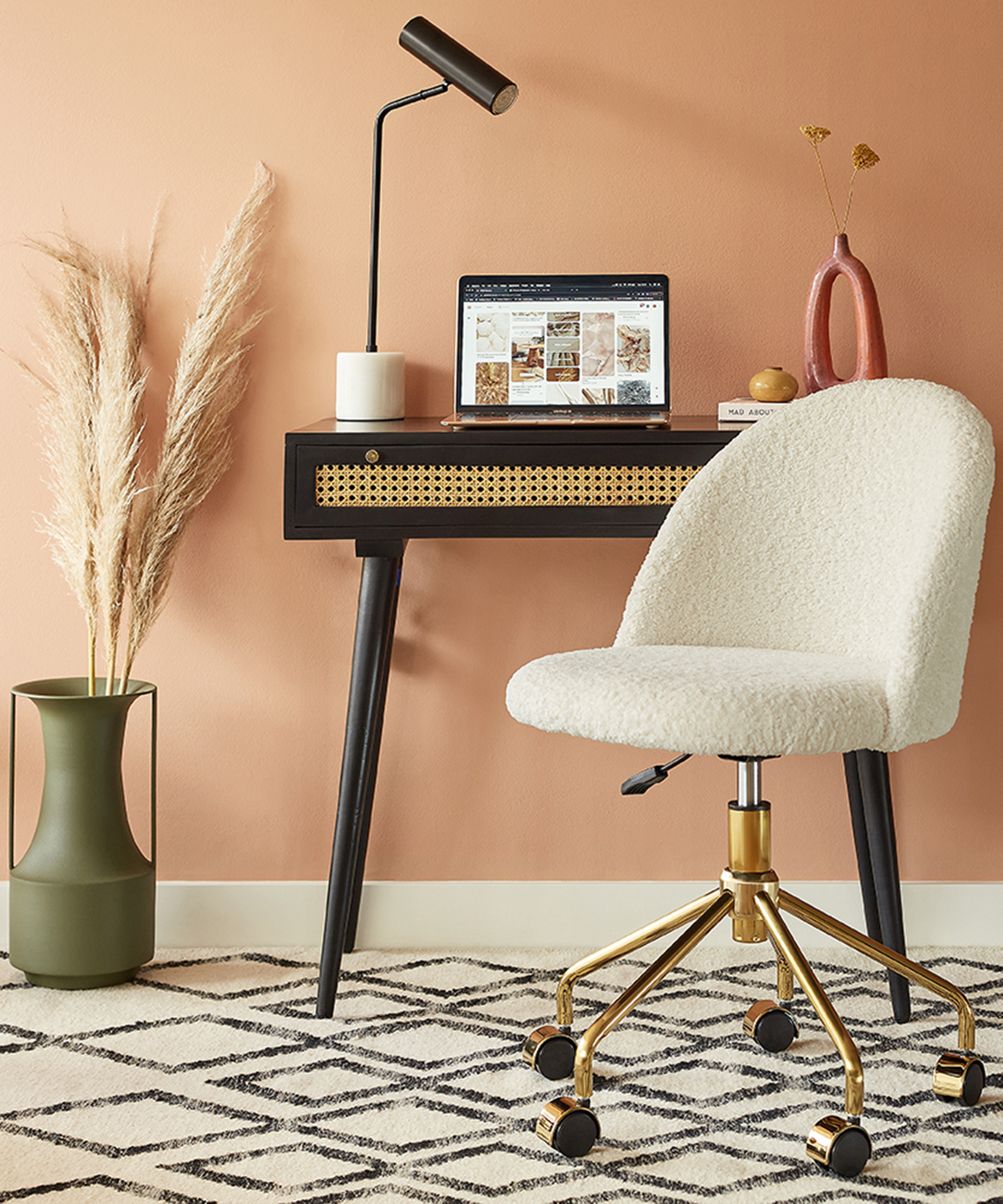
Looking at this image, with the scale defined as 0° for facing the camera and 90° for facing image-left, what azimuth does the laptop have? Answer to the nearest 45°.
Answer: approximately 0°

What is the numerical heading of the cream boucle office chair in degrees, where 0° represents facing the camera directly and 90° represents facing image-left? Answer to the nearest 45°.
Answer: approximately 45°
